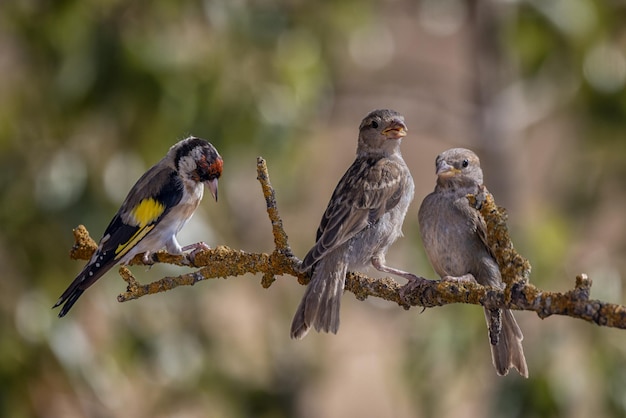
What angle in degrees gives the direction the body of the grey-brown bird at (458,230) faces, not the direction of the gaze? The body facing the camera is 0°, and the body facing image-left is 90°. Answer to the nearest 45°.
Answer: approximately 45°

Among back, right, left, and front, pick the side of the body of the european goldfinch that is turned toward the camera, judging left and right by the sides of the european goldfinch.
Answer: right

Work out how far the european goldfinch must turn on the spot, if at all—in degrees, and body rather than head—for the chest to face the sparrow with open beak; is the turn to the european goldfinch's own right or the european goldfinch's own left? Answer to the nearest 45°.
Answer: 0° — it already faces it
